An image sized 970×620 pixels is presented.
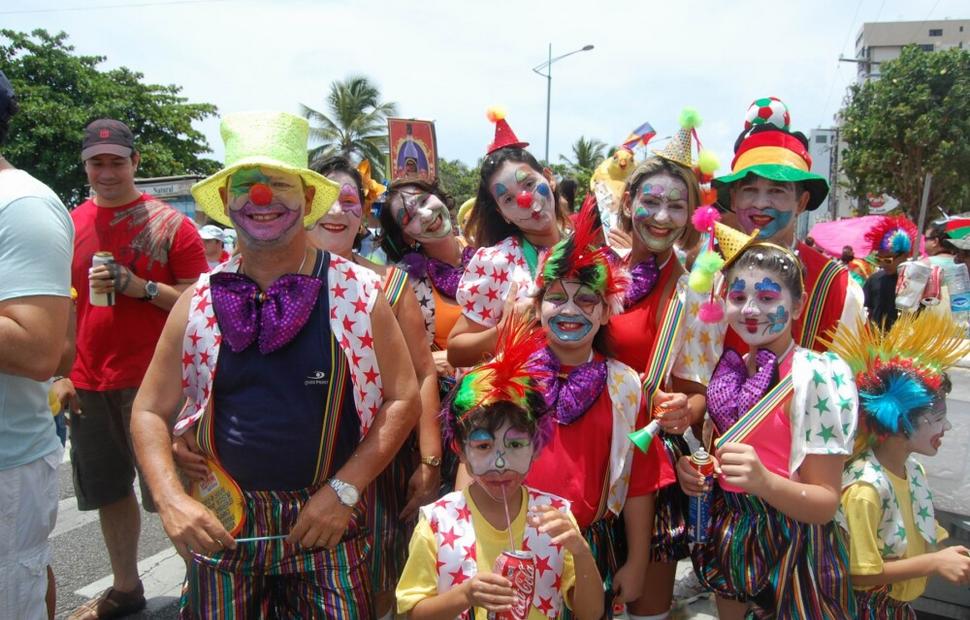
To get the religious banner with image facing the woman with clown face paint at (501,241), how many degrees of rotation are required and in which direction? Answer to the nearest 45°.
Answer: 0° — it already faces them

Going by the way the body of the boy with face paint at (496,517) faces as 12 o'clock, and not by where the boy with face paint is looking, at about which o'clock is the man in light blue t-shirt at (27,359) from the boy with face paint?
The man in light blue t-shirt is roughly at 3 o'clock from the boy with face paint.

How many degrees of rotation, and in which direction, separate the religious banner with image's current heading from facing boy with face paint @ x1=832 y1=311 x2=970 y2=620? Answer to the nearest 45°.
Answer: approximately 45° to its left

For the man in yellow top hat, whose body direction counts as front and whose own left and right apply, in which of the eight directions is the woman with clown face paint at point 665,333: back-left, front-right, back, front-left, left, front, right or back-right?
left

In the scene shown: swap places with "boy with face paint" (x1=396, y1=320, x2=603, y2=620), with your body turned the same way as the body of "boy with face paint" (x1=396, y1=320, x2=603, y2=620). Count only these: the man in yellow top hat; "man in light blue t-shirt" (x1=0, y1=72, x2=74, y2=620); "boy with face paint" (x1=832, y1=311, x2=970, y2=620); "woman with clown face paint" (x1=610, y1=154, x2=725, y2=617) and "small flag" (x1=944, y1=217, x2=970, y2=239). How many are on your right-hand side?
2

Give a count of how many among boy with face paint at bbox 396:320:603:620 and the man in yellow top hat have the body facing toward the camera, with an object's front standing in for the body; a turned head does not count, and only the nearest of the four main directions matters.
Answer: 2

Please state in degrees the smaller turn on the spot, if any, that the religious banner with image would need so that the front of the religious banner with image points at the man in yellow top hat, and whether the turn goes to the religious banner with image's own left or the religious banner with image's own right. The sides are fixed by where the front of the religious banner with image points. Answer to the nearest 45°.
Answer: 0° — it already faces them

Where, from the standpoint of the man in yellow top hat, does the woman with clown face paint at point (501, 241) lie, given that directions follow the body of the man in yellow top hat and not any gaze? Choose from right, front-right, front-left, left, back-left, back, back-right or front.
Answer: back-left

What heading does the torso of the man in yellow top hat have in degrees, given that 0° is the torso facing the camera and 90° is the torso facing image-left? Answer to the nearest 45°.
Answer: approximately 0°

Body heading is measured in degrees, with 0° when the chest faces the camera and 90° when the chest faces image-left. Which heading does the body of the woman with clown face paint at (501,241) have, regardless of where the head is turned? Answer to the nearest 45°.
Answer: approximately 315°

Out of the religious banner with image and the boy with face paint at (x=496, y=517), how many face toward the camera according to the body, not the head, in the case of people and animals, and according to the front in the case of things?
2

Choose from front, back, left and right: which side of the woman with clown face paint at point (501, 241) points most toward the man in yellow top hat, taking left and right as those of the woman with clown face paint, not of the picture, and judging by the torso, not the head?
right
